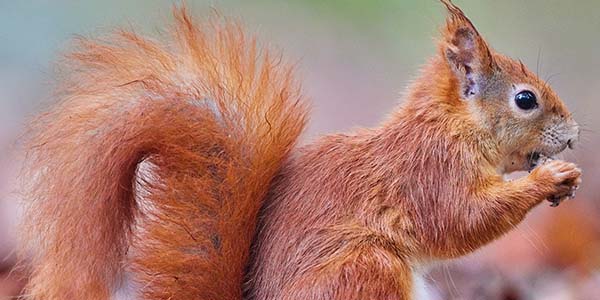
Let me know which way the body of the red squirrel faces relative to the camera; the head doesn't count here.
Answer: to the viewer's right
